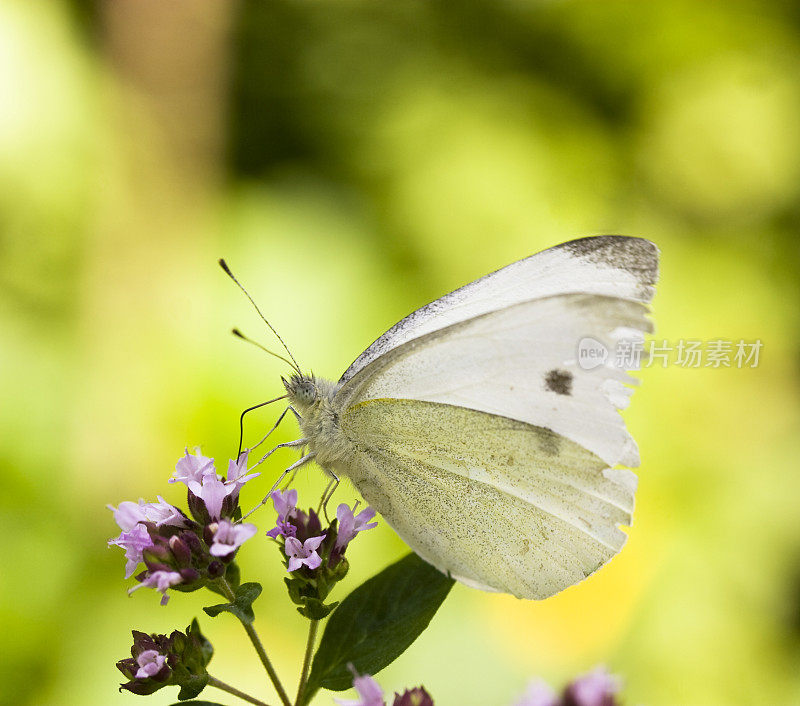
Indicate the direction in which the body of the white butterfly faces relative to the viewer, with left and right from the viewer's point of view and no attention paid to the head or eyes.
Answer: facing to the left of the viewer
